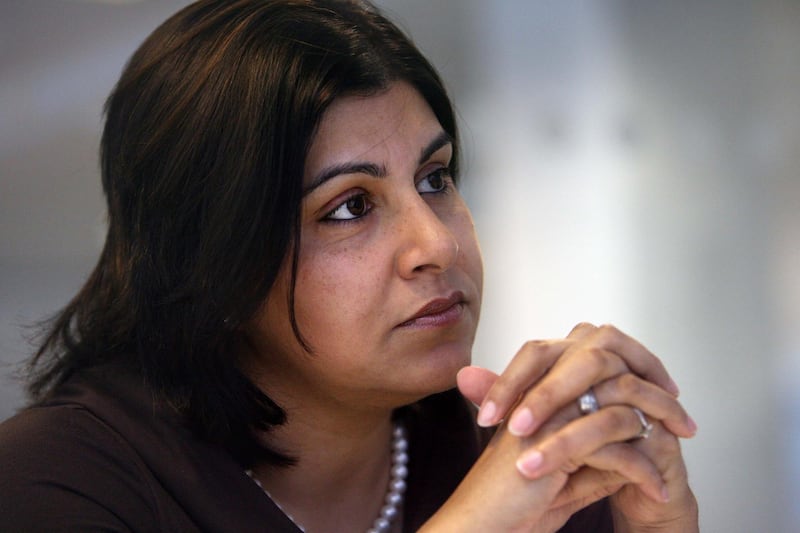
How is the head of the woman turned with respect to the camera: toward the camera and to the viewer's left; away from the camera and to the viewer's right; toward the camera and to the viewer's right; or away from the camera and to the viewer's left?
toward the camera and to the viewer's right

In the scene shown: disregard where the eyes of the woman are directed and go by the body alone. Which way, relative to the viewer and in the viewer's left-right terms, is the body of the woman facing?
facing the viewer and to the right of the viewer
